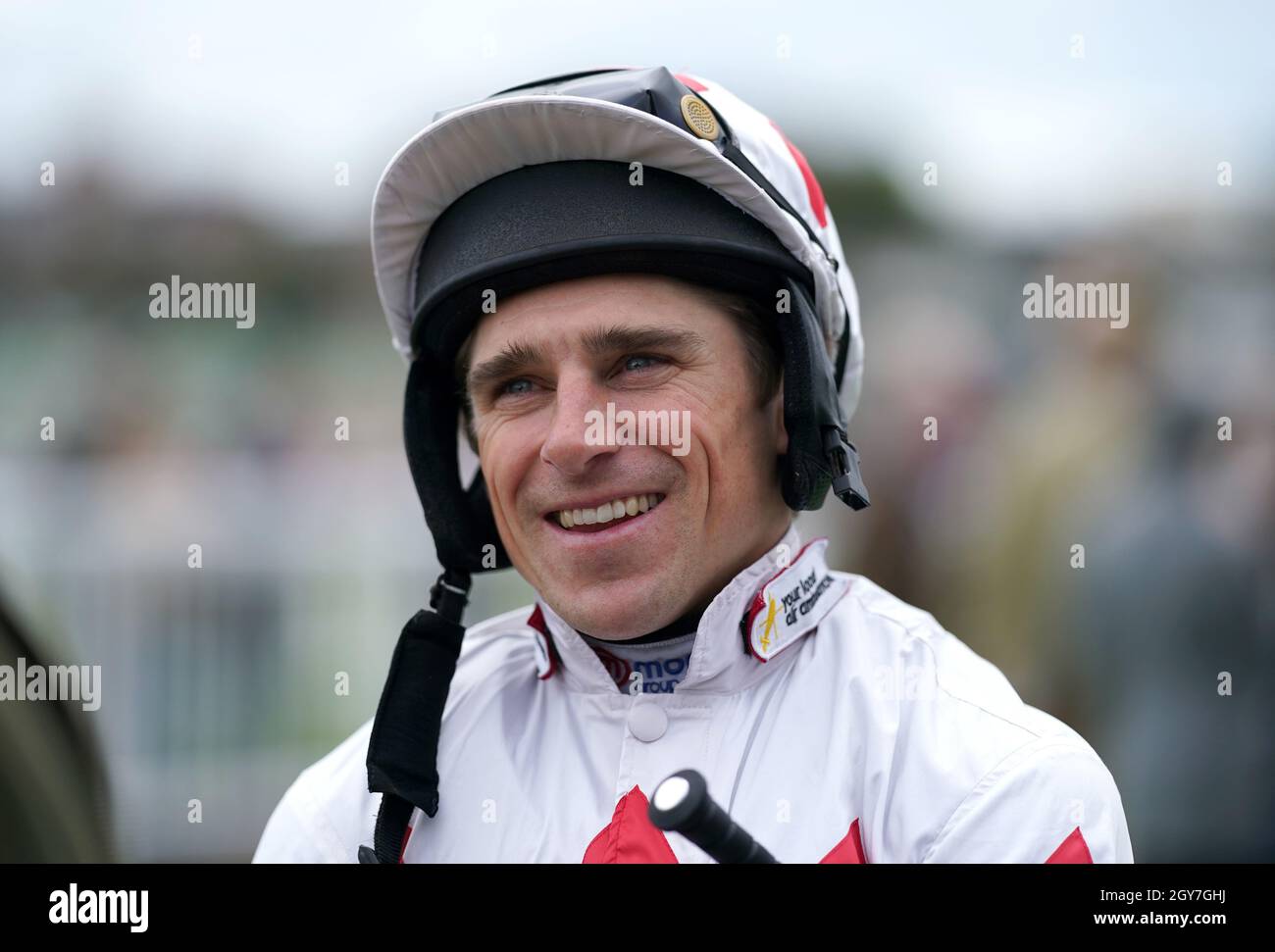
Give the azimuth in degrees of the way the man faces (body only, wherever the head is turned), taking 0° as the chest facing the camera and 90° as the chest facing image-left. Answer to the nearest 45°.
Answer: approximately 45°

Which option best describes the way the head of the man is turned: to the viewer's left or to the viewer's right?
to the viewer's left
